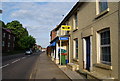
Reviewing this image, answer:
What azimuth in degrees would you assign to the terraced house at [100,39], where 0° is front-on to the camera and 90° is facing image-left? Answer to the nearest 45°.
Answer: approximately 45°
